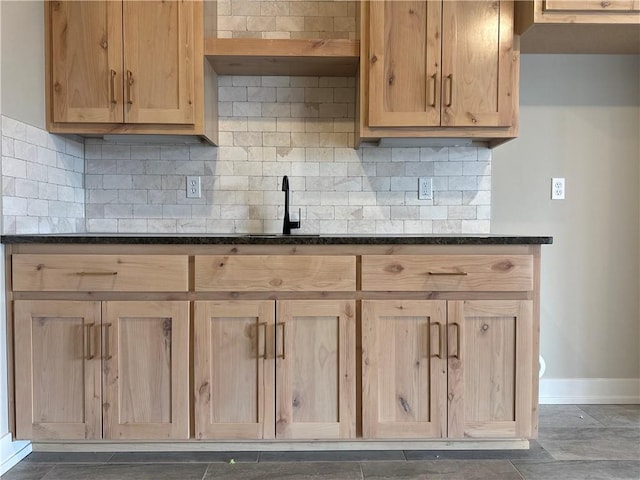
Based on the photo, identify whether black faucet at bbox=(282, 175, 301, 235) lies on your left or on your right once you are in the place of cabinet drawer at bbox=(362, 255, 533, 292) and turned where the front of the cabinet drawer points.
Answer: on your right

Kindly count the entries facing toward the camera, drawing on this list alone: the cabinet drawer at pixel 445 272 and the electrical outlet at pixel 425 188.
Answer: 2

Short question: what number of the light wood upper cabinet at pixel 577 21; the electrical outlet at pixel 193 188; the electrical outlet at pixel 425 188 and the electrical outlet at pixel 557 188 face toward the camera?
4

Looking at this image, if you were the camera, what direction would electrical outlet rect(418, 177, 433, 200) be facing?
facing the viewer

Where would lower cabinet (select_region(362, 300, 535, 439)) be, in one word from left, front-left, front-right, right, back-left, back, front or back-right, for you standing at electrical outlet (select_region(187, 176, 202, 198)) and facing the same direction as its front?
front-left

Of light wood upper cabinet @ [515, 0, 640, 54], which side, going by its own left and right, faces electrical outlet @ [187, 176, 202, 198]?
right

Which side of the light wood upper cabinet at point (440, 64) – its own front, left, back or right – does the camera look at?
front

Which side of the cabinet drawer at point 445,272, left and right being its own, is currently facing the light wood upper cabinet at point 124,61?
right

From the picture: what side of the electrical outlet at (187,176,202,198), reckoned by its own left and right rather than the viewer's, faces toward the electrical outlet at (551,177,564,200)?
left

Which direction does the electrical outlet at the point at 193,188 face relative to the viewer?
toward the camera
